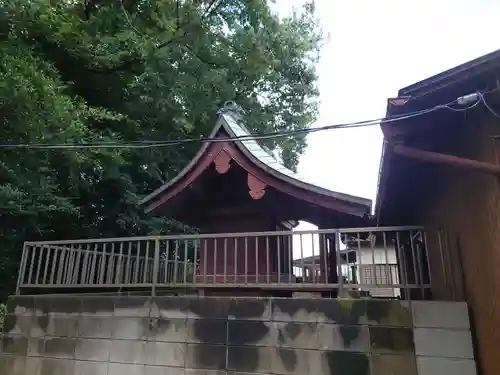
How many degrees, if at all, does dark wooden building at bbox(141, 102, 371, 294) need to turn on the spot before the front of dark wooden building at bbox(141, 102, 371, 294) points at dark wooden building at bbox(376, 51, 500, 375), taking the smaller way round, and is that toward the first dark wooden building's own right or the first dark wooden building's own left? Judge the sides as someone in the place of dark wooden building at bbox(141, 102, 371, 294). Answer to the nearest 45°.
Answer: approximately 45° to the first dark wooden building's own right

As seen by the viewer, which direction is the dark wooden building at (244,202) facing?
to the viewer's right

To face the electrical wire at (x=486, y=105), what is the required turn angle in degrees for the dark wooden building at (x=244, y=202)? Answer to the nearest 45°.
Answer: approximately 45° to its right
